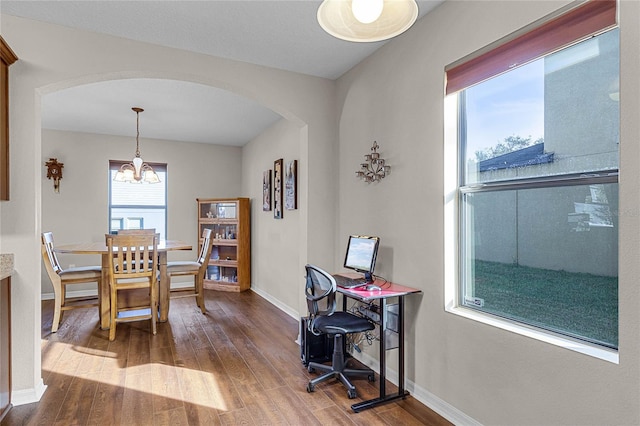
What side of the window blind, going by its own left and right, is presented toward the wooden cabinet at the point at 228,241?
right

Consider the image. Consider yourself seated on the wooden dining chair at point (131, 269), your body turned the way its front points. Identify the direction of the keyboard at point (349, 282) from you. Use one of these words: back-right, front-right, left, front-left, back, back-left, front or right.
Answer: back-right

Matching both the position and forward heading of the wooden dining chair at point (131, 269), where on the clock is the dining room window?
The dining room window is roughly at 12 o'clock from the wooden dining chair.

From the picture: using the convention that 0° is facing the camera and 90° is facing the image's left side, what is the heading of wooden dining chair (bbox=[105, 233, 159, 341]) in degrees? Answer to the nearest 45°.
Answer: approximately 180°

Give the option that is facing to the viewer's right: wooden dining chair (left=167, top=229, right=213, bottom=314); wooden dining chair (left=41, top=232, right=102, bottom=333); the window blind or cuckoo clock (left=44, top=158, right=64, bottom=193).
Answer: wooden dining chair (left=41, top=232, right=102, bottom=333)

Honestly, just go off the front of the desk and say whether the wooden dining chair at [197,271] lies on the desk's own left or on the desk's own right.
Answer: on the desk's own right

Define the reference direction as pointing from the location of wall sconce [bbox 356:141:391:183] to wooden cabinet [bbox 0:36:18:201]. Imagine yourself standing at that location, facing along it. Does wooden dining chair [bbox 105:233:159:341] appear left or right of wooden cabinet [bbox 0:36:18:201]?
right

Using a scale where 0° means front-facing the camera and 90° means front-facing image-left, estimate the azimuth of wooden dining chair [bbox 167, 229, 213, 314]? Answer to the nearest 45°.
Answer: approximately 90°

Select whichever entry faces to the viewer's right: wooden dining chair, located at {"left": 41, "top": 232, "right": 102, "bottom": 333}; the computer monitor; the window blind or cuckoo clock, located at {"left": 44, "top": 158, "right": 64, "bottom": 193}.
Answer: the wooden dining chair
